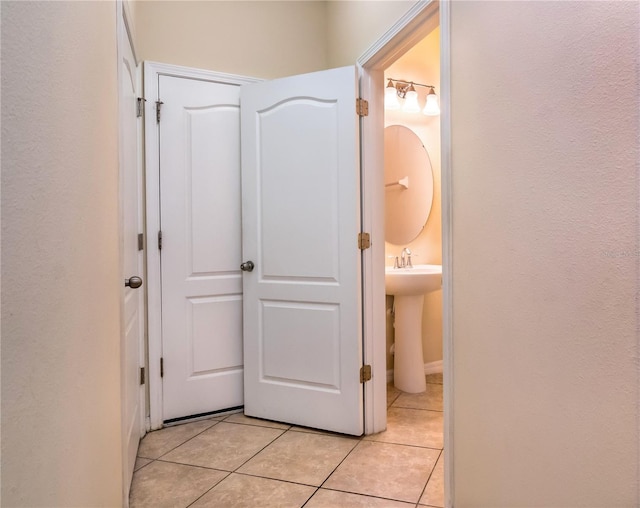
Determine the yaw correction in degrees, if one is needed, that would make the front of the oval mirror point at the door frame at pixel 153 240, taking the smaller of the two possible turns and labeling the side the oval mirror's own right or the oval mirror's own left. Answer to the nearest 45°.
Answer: approximately 45° to the oval mirror's own right

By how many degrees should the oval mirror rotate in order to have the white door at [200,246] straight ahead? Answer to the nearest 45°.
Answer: approximately 45° to its right

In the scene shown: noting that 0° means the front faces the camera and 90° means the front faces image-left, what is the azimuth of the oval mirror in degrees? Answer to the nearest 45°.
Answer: approximately 0°

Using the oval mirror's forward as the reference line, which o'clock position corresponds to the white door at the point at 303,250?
The white door is roughly at 1 o'clock from the oval mirror.
